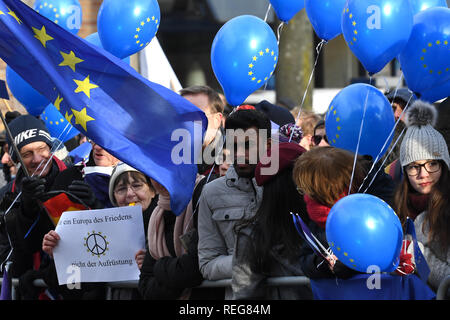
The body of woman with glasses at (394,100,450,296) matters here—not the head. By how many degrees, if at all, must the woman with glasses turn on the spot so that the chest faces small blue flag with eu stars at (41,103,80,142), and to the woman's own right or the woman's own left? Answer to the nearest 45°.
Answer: approximately 90° to the woman's own right

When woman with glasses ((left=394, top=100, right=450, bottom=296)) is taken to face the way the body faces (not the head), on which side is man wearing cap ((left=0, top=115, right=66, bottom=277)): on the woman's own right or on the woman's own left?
on the woman's own right

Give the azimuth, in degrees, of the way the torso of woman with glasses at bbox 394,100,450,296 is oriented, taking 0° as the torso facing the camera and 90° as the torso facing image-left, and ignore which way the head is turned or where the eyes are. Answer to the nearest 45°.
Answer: approximately 45°
